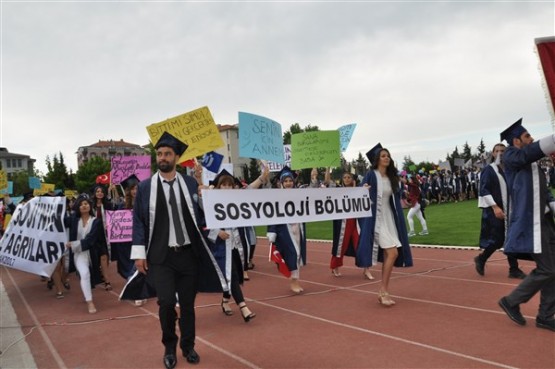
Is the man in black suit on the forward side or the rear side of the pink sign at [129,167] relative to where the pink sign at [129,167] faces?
on the forward side

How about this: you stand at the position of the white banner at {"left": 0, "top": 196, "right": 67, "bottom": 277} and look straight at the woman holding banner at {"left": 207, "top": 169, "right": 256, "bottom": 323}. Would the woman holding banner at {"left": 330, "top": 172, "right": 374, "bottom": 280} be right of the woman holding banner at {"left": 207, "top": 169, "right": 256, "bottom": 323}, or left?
left

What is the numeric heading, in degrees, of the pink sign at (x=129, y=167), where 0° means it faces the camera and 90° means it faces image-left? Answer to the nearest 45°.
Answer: approximately 0°

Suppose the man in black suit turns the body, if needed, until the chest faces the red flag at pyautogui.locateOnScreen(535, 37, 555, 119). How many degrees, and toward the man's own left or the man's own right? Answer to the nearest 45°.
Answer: approximately 45° to the man's own left

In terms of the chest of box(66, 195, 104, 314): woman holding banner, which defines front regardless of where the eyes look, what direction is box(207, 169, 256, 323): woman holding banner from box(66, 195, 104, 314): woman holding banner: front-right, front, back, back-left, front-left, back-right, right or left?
front-left
